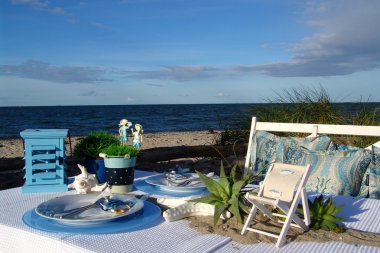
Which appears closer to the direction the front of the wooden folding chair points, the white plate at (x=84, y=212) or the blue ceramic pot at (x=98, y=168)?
the white plate

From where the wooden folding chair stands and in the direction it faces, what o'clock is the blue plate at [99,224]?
The blue plate is roughly at 1 o'clock from the wooden folding chair.

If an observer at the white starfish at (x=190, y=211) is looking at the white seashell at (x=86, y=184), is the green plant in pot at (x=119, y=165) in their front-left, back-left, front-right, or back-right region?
front-right

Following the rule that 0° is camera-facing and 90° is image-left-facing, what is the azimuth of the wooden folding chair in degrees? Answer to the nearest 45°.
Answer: approximately 45°

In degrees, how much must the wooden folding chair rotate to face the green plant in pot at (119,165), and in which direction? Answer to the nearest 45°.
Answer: approximately 45° to its right

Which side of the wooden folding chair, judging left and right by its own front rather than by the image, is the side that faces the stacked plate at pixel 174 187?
right

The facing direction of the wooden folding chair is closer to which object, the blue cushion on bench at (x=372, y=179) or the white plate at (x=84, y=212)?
the white plate

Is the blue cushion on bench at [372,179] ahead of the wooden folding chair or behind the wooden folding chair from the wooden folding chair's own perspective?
behind

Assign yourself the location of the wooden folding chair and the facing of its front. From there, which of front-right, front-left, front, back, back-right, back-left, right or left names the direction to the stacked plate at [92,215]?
front-right

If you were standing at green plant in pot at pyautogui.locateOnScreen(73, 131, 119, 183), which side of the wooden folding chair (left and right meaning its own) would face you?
right

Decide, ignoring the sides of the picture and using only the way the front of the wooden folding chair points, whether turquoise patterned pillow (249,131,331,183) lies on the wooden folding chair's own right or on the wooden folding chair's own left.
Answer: on the wooden folding chair's own right

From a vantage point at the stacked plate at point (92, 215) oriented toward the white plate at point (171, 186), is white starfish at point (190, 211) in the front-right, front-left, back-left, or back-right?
front-right

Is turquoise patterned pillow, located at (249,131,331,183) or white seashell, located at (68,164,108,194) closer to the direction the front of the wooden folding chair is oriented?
the white seashell

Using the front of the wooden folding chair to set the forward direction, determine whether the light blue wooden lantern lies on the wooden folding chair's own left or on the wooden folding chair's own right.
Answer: on the wooden folding chair's own right

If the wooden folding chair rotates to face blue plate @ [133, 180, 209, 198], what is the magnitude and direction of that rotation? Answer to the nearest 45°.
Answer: approximately 90° to its right

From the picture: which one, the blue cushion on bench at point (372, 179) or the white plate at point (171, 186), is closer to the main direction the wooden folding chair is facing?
the white plate
